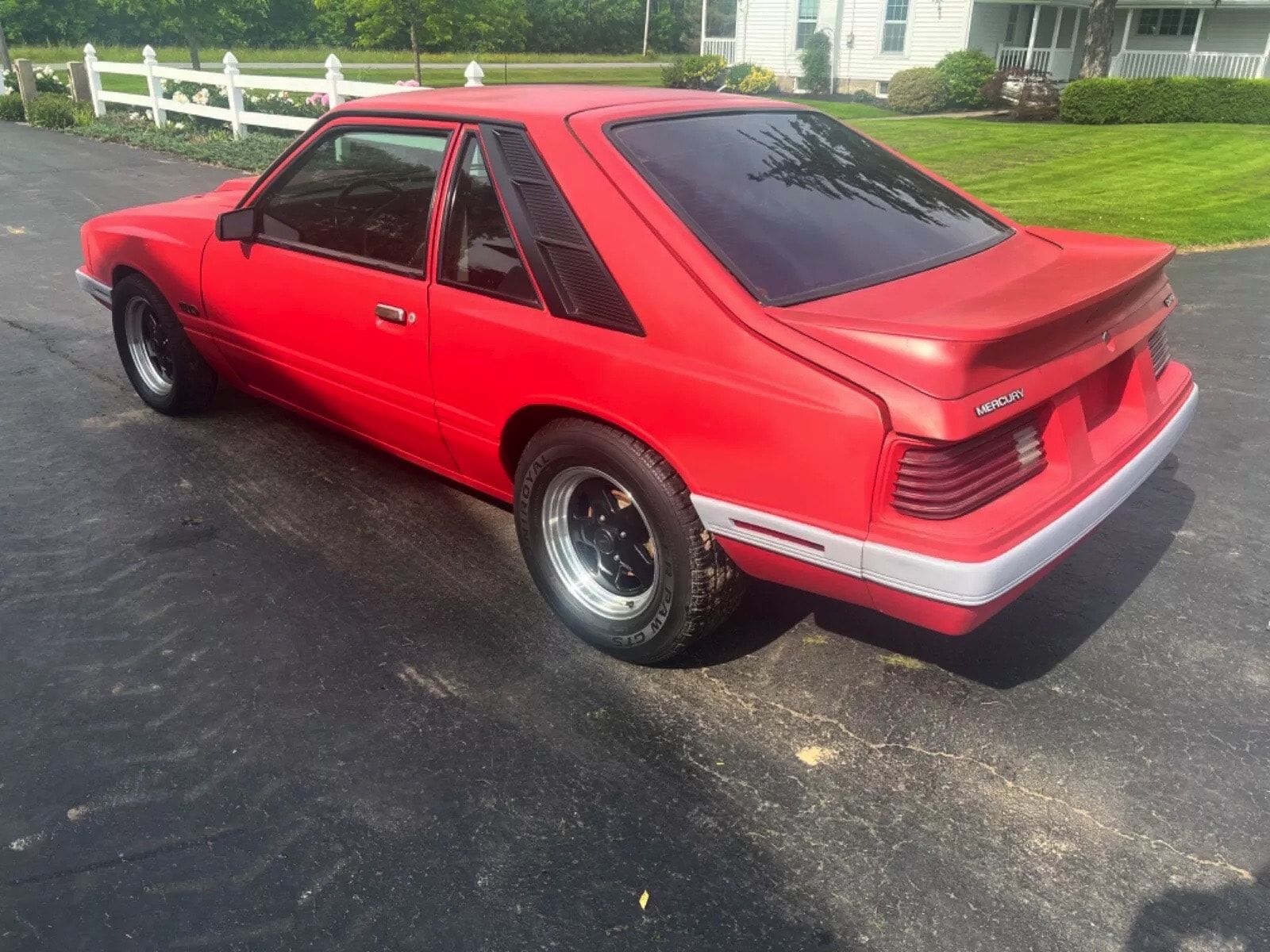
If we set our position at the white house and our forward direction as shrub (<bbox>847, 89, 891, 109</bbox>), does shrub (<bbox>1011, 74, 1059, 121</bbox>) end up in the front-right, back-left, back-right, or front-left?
front-left

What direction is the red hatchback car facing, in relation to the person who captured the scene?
facing away from the viewer and to the left of the viewer

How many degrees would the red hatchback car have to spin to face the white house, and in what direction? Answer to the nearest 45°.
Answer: approximately 45° to its right

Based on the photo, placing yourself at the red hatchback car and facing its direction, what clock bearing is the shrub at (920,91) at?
The shrub is roughly at 2 o'clock from the red hatchback car.

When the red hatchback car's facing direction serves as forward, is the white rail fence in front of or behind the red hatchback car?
in front

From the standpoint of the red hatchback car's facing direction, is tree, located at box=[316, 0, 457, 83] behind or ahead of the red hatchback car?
ahead

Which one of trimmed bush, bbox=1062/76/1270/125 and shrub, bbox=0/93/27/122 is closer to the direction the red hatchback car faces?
the shrub

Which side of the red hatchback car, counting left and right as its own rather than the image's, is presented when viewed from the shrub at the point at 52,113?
front

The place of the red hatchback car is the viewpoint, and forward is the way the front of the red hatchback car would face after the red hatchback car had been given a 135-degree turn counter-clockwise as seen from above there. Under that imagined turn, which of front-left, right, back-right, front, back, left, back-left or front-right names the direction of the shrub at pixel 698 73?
back

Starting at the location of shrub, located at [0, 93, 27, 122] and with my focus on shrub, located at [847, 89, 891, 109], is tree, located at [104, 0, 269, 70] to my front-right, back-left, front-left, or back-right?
front-left

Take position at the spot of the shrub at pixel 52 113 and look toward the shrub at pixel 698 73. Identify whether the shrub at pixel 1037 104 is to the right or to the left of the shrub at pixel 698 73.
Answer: right

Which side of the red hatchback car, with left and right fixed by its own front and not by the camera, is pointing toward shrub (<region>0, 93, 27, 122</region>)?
front

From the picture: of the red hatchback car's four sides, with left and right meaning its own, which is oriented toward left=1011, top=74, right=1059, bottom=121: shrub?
right

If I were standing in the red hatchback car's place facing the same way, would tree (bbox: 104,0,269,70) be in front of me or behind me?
in front
